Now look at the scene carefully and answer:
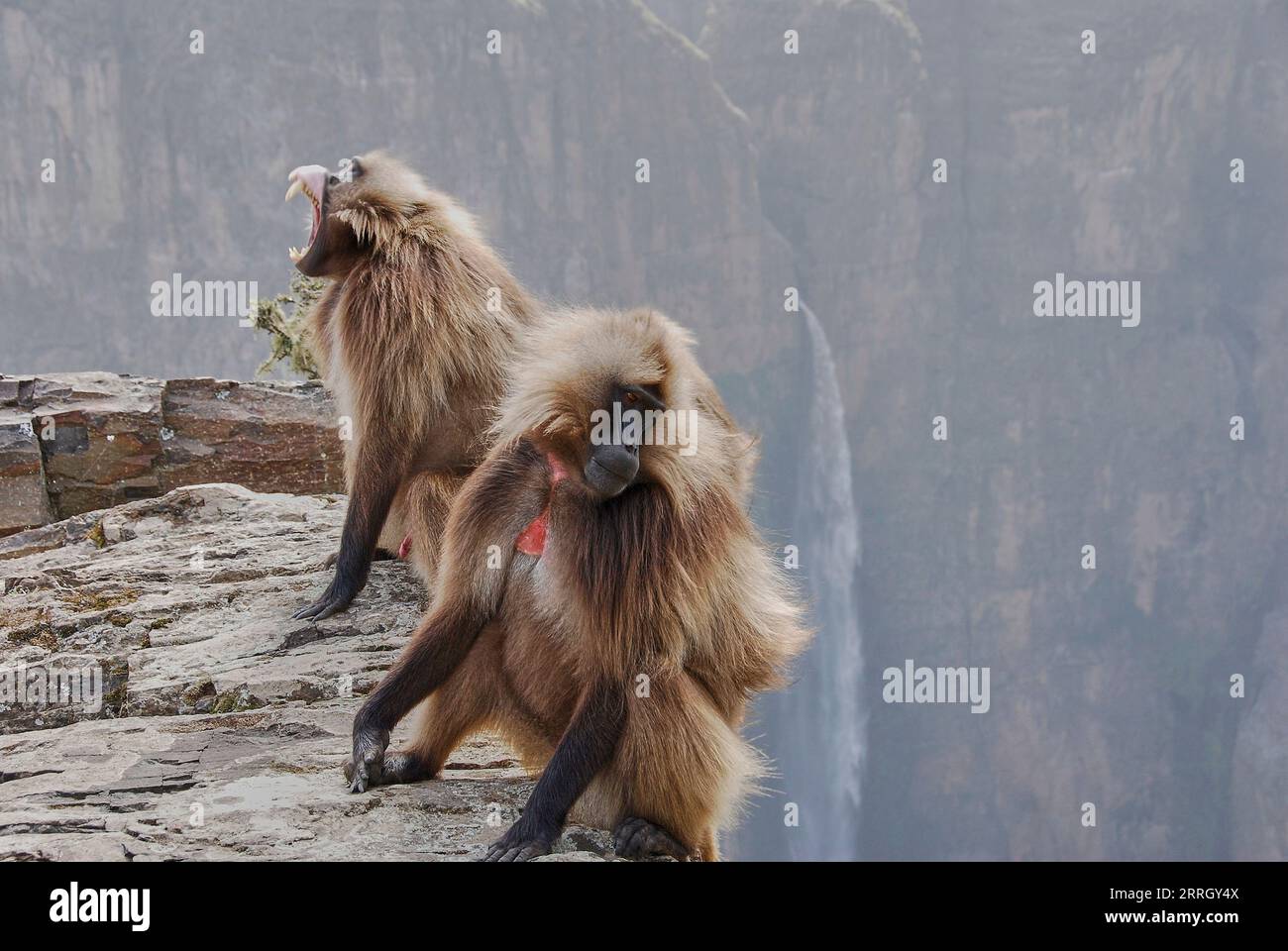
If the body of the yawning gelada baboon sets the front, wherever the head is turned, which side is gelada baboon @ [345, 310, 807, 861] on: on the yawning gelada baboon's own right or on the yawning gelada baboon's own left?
on the yawning gelada baboon's own left

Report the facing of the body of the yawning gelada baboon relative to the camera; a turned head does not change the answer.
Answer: to the viewer's left

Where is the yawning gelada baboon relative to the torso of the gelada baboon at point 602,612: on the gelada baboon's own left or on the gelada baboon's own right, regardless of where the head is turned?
on the gelada baboon's own right

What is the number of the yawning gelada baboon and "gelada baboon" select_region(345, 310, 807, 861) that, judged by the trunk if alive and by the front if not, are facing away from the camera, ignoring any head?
0
